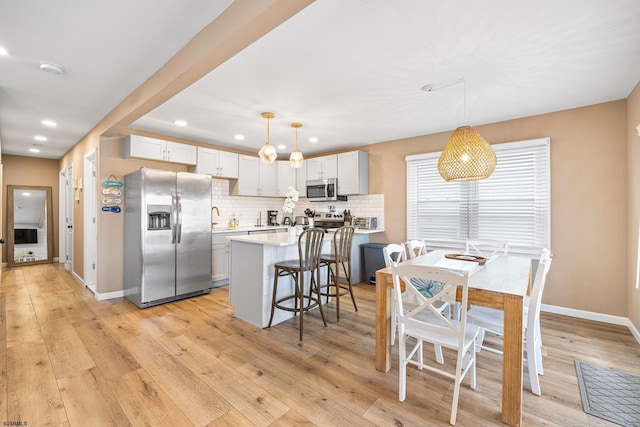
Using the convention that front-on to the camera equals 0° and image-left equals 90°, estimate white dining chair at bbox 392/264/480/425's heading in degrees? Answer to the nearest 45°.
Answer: approximately 225°

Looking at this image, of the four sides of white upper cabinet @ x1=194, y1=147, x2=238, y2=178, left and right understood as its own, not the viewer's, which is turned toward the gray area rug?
front

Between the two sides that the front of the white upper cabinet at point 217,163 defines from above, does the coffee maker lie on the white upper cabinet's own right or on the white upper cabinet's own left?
on the white upper cabinet's own left

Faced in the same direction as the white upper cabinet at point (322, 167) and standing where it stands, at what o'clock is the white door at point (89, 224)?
The white door is roughly at 1 o'clock from the white upper cabinet.

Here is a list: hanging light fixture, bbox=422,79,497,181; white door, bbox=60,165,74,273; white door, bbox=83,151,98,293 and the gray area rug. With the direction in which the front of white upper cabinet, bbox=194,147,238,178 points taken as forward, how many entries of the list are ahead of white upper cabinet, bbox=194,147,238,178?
2

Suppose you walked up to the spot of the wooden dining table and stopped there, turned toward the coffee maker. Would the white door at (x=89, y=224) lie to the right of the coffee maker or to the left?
left

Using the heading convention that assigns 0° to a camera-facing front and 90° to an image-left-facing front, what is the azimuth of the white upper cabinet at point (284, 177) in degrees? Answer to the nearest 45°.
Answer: approximately 0°

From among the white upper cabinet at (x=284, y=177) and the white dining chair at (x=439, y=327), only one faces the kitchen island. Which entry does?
the white upper cabinet

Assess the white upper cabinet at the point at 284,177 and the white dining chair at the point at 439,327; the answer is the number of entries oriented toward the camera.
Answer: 1

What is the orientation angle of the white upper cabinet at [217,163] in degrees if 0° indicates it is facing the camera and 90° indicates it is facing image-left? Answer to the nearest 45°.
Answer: approximately 315°

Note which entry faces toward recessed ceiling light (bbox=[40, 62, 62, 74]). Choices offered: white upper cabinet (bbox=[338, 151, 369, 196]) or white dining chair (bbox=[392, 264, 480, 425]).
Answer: the white upper cabinet
